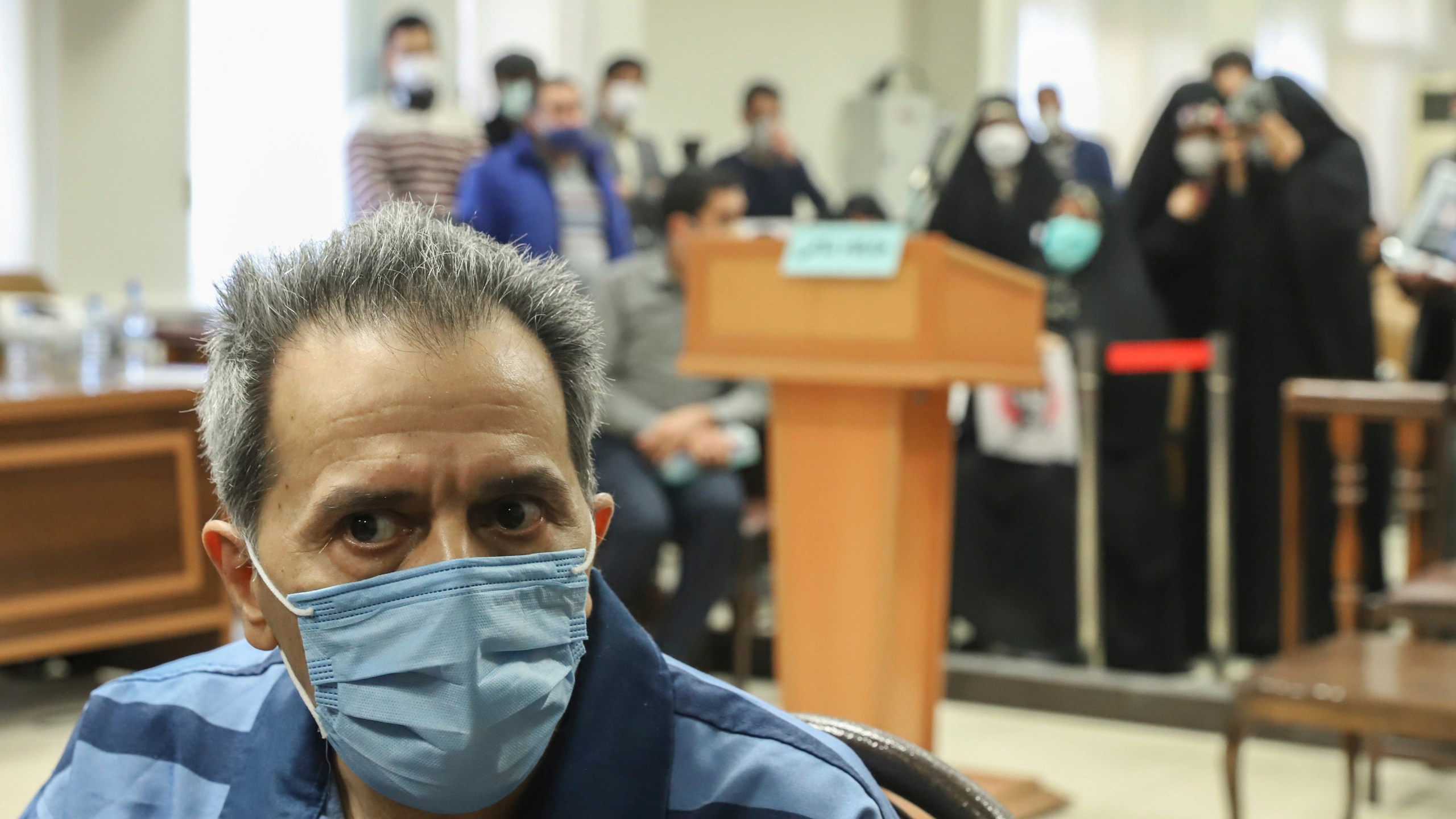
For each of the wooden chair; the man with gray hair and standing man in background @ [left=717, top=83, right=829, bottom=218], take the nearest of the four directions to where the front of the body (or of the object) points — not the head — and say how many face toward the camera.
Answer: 3

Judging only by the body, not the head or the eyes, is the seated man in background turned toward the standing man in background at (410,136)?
no

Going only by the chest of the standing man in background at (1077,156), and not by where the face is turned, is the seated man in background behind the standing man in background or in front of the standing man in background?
in front

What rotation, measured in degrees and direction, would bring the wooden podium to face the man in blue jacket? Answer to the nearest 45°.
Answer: approximately 90° to its right

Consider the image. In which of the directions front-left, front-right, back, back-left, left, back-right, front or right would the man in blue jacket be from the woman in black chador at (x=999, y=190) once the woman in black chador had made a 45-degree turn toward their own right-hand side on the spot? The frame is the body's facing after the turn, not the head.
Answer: front-right

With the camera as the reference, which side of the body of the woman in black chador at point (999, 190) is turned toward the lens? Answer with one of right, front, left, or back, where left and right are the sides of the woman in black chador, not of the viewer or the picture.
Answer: front

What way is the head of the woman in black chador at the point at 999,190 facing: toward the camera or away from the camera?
toward the camera

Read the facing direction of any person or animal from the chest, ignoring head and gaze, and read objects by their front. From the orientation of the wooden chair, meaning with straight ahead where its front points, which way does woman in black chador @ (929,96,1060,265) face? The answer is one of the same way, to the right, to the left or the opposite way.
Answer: the same way

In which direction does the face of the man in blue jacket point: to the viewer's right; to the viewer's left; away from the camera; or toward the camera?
toward the camera

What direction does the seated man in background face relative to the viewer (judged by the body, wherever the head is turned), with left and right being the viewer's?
facing the viewer and to the right of the viewer

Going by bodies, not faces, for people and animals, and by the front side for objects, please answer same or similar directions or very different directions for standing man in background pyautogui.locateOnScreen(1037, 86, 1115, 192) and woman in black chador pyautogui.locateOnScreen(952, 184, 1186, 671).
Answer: same or similar directions

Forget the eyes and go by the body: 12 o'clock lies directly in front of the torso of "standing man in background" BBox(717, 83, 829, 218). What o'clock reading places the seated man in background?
The seated man in background is roughly at 12 o'clock from the standing man in background.

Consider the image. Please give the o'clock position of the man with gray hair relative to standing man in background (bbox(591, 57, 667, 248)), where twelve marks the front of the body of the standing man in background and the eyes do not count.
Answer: The man with gray hair is roughly at 12 o'clock from the standing man in background.

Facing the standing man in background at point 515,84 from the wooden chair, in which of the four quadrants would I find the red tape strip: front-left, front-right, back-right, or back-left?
front-right

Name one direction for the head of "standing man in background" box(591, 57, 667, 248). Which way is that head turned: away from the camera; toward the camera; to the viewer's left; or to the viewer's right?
toward the camera

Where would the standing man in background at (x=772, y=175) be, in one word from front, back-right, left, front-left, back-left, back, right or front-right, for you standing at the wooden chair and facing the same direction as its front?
back-right

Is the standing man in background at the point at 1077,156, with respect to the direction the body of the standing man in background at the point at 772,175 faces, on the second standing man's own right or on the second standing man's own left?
on the second standing man's own left

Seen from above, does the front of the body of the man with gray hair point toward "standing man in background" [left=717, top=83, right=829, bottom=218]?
no

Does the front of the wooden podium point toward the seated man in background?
no

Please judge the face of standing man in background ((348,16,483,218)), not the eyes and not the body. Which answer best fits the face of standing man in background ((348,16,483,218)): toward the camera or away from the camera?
toward the camera
